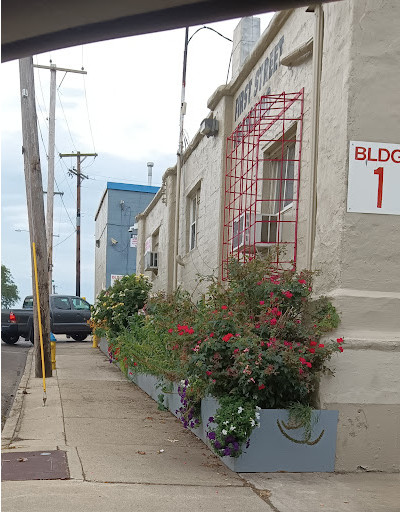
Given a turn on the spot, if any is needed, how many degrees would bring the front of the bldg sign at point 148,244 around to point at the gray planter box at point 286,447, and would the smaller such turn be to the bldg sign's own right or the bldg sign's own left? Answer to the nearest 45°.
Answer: approximately 45° to the bldg sign's own left

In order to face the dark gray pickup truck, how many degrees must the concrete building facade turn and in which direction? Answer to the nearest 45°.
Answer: approximately 90° to its right

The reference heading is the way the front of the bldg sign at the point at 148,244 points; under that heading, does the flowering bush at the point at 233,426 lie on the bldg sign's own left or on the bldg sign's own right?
on the bldg sign's own left

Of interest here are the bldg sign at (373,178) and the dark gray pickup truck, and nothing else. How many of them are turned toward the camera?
1

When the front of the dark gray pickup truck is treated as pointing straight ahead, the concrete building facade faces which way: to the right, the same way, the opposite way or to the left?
the opposite way
